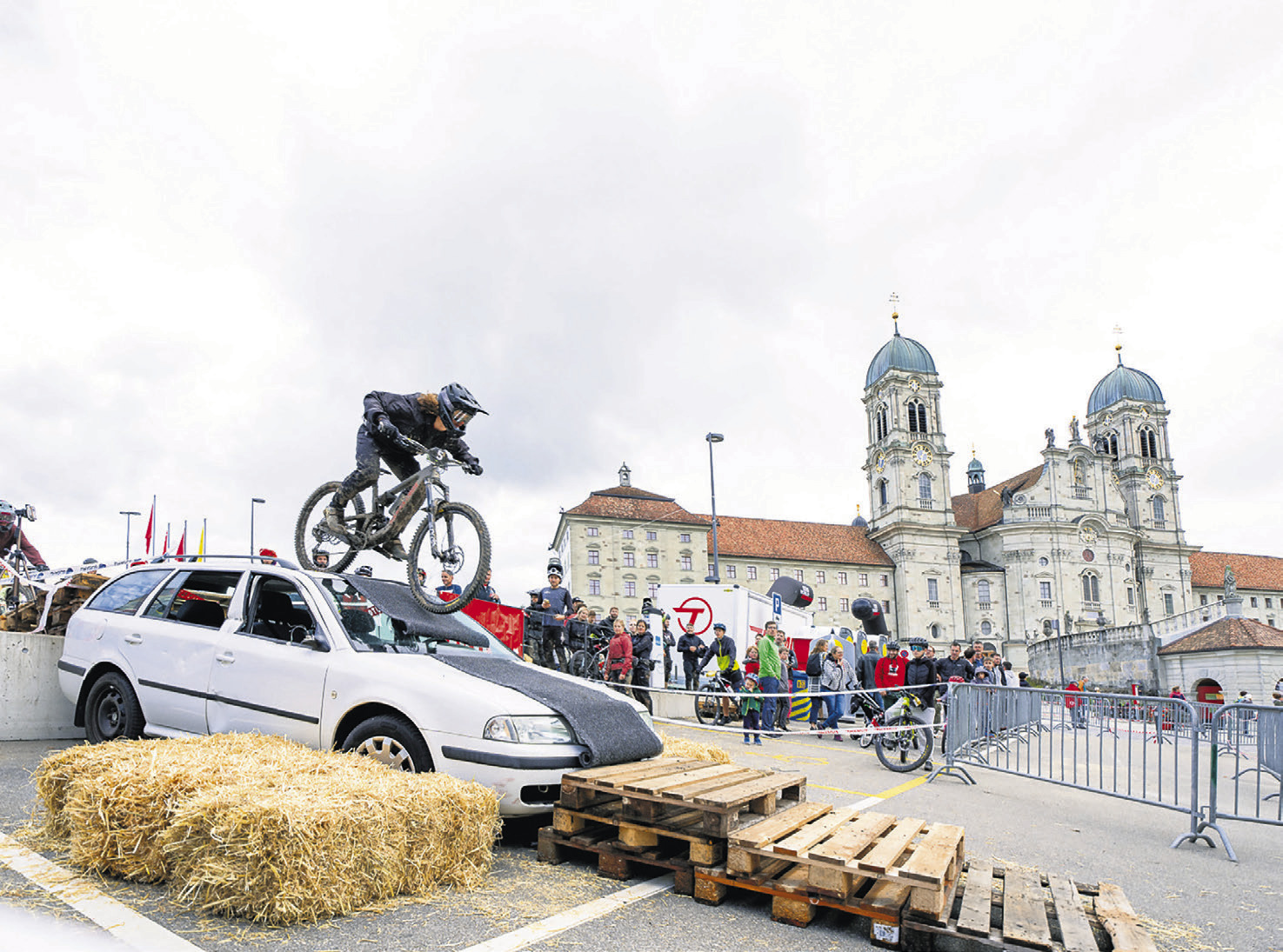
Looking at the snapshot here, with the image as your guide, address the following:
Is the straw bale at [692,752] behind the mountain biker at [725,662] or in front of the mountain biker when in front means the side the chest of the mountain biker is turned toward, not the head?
in front

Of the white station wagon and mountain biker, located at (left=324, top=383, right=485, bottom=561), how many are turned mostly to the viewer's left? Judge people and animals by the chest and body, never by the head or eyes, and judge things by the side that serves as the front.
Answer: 0

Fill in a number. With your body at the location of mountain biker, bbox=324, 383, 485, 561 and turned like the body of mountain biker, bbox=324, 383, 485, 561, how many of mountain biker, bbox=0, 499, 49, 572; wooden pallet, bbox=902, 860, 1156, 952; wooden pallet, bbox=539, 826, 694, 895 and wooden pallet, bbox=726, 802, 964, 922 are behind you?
1

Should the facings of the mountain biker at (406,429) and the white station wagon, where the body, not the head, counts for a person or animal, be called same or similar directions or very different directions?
same or similar directions

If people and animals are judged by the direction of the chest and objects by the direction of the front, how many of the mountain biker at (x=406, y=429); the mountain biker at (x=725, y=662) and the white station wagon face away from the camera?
0

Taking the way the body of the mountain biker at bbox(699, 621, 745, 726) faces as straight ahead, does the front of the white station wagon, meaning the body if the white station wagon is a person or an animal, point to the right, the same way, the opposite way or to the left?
to the left

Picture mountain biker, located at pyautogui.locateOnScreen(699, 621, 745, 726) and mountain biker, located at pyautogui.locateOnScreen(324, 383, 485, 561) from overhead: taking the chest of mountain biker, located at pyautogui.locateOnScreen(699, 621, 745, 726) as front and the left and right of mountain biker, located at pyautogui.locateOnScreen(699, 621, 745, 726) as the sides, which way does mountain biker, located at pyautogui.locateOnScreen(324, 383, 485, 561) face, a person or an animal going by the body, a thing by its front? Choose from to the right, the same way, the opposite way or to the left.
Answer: to the left

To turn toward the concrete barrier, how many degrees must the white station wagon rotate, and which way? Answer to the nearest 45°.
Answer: approximately 180°

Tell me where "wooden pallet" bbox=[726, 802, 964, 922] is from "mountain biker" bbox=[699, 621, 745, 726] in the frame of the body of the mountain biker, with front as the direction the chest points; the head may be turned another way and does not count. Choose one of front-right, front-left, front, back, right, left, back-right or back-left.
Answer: front-left

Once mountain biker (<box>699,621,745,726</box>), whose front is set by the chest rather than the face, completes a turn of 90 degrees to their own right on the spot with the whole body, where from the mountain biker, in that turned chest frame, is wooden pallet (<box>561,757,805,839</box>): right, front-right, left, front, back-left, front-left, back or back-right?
back-left

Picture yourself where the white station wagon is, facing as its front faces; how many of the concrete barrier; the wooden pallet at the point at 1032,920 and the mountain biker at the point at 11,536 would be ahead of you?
1

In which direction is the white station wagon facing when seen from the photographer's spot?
facing the viewer and to the right of the viewer

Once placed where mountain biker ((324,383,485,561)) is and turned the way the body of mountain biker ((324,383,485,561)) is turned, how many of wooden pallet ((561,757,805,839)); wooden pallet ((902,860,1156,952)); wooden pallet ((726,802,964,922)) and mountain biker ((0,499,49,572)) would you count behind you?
1

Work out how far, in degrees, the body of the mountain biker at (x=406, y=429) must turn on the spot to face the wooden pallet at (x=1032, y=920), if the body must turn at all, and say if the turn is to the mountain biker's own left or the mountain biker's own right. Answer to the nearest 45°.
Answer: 0° — they already face it

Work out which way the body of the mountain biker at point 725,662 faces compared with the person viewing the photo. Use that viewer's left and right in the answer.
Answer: facing the viewer and to the left of the viewer
